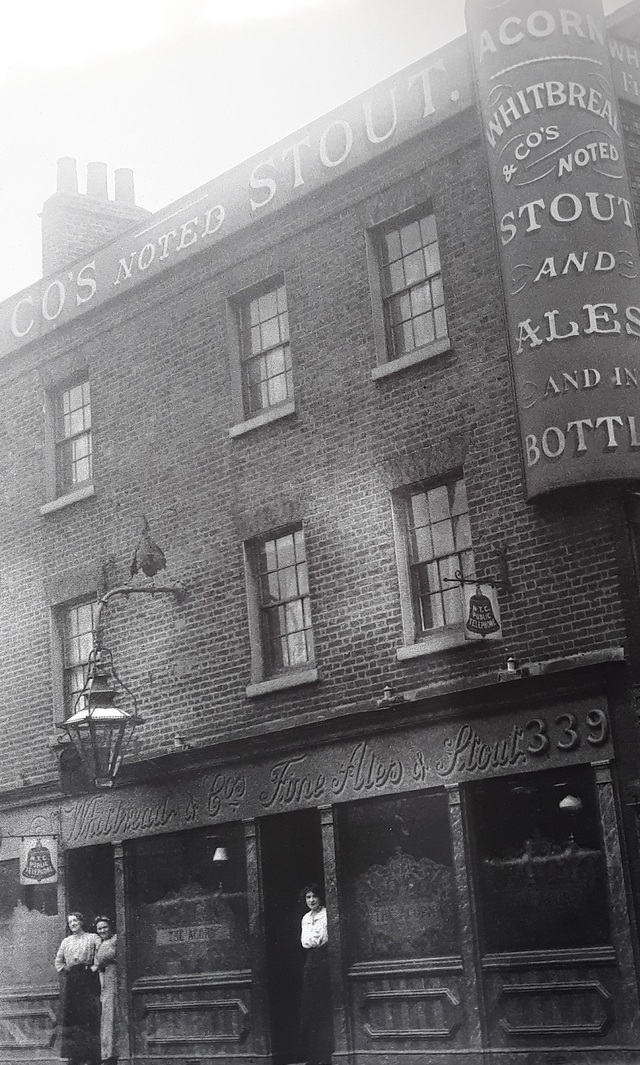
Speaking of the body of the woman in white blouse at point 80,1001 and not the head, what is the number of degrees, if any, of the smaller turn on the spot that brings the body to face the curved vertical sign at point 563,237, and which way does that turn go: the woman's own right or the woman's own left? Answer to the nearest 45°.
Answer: approximately 45° to the woman's own left

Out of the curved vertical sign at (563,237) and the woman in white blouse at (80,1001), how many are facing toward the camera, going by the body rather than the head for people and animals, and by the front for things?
2

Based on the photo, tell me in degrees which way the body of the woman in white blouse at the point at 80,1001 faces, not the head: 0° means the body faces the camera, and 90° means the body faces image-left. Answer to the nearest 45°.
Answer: approximately 0°

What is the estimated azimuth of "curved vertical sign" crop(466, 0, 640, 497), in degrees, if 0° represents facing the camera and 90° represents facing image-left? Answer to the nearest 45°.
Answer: approximately 0°

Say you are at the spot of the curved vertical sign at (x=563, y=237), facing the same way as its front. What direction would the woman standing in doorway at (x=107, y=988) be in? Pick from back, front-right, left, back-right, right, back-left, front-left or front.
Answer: back-right

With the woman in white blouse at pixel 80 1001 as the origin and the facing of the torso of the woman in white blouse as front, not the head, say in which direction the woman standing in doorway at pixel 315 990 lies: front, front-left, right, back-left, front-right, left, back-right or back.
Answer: front-left
